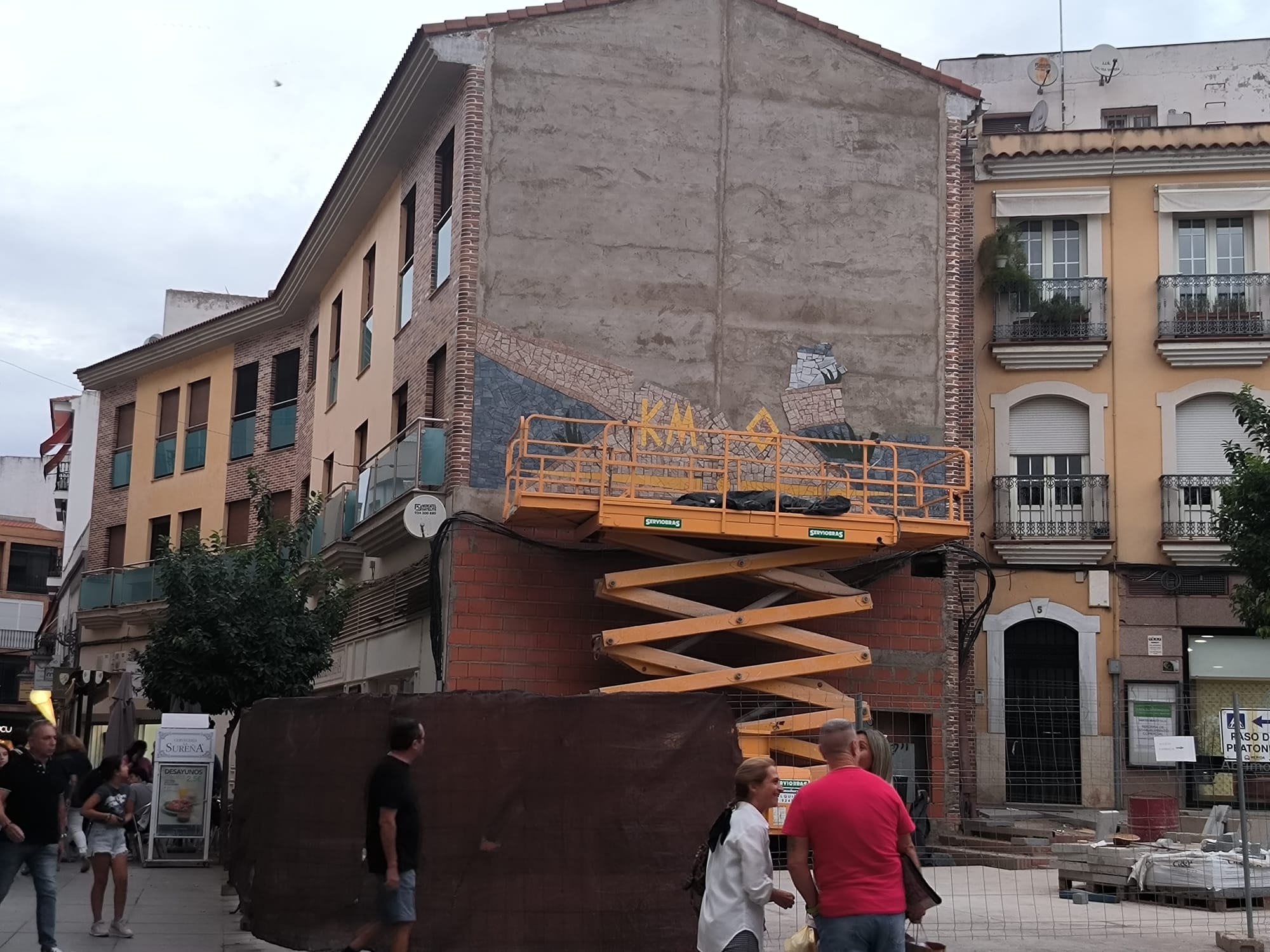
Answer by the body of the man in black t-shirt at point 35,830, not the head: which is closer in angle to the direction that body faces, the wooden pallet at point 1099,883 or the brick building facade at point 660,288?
the wooden pallet

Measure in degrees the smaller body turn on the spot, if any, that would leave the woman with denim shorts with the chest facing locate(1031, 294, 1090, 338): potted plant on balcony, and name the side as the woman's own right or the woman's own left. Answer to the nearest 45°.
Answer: approximately 90° to the woman's own left

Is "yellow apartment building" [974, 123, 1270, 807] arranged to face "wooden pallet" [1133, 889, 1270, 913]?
yes

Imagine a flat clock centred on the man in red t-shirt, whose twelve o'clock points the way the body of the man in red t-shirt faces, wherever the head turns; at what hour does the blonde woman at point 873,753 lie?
The blonde woman is roughly at 12 o'clock from the man in red t-shirt.

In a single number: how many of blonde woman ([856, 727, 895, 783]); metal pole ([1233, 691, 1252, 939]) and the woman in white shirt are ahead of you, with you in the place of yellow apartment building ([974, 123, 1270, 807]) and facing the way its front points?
3

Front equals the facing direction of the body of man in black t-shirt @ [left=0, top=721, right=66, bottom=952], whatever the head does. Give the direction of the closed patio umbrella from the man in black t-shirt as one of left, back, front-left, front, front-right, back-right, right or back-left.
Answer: back-left

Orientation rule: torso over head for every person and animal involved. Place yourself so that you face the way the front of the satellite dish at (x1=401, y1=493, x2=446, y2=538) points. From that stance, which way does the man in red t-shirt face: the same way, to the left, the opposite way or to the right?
the opposite way

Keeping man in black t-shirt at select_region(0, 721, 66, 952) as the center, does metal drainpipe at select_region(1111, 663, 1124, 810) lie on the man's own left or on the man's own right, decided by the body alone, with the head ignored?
on the man's own left

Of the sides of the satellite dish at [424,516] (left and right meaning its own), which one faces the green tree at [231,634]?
right

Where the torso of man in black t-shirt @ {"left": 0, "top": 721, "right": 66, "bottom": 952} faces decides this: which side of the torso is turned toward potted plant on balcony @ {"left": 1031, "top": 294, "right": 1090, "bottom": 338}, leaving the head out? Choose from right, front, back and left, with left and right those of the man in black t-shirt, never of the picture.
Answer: left

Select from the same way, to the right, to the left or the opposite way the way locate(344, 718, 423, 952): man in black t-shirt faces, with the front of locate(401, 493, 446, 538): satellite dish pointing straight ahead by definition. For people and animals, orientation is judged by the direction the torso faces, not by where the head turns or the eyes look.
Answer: to the left

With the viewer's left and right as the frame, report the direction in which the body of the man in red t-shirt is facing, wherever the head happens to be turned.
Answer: facing away from the viewer

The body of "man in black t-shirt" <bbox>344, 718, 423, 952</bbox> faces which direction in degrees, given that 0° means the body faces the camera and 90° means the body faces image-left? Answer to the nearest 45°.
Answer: approximately 270°
